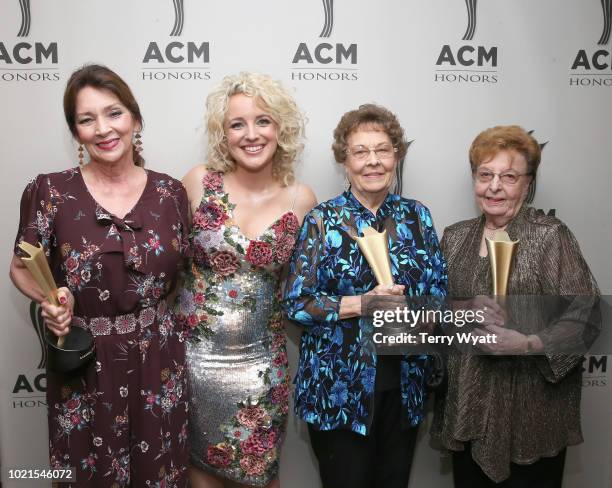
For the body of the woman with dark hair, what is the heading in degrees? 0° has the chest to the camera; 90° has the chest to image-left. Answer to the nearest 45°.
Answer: approximately 0°

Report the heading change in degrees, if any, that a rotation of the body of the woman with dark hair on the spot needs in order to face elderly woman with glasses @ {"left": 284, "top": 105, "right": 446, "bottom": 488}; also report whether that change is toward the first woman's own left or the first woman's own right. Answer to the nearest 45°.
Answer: approximately 90° to the first woman's own left

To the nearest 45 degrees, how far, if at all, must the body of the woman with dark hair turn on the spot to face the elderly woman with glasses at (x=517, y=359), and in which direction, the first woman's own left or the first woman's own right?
approximately 90° to the first woman's own left
